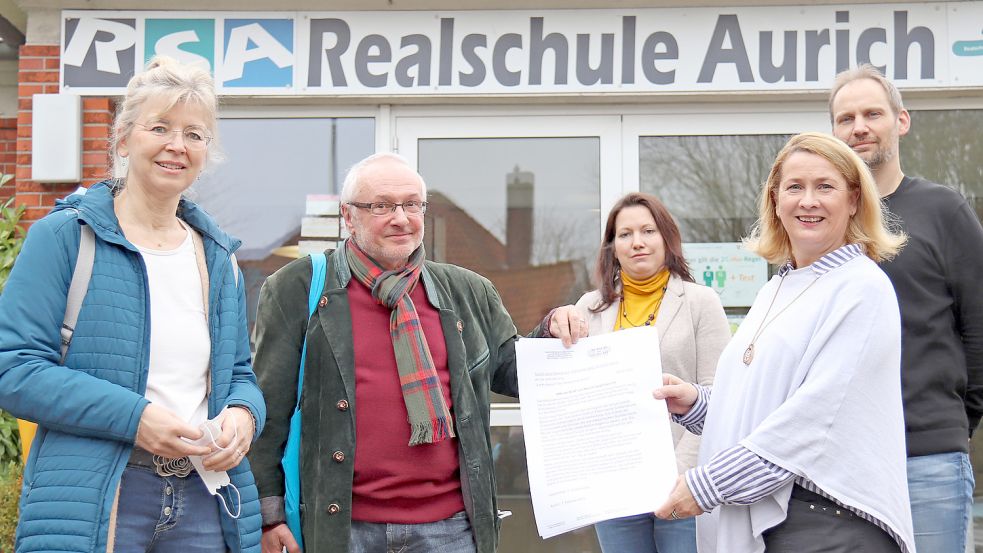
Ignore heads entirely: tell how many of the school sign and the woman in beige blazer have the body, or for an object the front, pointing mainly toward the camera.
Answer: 2

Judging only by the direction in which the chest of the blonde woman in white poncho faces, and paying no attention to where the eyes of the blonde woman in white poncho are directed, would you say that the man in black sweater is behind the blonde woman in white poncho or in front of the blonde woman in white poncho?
behind

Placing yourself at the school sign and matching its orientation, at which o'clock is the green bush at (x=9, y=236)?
The green bush is roughly at 3 o'clock from the school sign.

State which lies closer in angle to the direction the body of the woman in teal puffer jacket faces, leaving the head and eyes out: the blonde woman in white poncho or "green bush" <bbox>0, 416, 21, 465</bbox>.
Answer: the blonde woman in white poncho

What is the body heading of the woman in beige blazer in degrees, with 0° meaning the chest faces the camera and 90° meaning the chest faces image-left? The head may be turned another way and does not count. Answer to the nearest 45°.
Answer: approximately 0°

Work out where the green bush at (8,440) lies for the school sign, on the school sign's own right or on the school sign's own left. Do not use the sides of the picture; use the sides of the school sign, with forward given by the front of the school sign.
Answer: on the school sign's own right

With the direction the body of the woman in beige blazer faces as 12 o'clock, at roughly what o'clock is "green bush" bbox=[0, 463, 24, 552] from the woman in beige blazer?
The green bush is roughly at 3 o'clock from the woman in beige blazer.

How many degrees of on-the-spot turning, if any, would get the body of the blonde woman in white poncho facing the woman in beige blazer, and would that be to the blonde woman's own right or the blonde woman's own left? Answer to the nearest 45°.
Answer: approximately 90° to the blonde woman's own right

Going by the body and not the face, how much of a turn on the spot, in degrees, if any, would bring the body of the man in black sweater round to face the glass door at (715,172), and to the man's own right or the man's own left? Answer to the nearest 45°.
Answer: approximately 90° to the man's own right

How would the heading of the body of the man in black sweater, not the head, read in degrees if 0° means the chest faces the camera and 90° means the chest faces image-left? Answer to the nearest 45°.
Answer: approximately 45°
